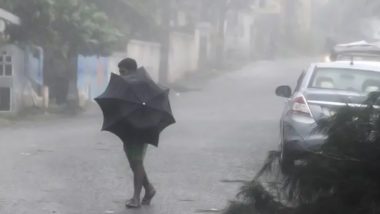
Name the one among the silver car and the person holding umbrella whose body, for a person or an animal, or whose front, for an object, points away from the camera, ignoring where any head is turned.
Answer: the silver car

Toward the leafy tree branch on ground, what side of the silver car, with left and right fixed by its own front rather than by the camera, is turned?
back

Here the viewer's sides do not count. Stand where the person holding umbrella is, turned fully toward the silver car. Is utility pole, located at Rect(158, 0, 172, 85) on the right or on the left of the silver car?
left

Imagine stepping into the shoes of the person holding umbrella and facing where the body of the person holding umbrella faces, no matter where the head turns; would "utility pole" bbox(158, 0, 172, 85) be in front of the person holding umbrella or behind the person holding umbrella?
behind

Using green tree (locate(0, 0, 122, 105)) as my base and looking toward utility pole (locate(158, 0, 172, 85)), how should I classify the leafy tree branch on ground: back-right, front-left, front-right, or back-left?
back-right

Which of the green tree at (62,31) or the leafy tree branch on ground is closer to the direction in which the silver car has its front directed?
the green tree

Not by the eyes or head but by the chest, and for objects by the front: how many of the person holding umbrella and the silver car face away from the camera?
1

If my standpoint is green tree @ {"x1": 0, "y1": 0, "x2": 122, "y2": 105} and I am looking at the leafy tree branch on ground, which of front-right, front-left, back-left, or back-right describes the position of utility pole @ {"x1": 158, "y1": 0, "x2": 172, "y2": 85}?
back-left

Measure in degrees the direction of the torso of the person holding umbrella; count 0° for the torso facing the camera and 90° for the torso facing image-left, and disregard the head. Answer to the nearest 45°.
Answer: approximately 45°

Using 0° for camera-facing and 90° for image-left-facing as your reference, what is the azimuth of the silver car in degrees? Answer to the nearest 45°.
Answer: approximately 180°

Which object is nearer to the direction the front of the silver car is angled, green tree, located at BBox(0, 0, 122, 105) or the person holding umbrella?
the green tree

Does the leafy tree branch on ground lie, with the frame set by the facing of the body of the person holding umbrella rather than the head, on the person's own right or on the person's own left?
on the person's own left
